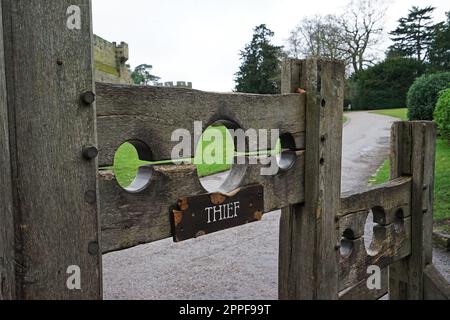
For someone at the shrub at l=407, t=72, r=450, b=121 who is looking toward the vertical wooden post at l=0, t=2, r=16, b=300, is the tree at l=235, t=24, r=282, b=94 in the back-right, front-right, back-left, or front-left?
back-right

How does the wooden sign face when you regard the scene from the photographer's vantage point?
facing the viewer and to the right of the viewer

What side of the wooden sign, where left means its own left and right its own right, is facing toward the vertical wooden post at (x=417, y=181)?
left

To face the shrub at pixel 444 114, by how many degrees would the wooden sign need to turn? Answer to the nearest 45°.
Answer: approximately 90° to its left

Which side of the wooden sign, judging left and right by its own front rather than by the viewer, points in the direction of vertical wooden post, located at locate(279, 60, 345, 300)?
left

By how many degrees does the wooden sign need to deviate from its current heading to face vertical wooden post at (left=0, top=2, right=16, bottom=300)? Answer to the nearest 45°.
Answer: approximately 90° to its right

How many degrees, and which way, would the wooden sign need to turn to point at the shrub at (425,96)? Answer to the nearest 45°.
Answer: approximately 90° to its left

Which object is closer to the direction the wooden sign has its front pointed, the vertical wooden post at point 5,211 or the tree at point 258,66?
the vertical wooden post

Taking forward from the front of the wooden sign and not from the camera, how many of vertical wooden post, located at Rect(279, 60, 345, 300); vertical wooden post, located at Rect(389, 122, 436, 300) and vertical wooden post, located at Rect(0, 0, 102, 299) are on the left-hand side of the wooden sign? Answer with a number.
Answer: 2

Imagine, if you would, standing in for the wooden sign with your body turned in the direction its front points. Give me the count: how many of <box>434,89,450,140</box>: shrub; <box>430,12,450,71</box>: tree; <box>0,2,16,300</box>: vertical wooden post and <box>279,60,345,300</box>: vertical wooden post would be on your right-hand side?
1

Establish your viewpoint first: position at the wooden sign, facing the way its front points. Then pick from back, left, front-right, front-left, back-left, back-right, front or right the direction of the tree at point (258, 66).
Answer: back-left

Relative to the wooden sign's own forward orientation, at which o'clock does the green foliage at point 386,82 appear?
The green foliage is roughly at 8 o'clock from the wooden sign.

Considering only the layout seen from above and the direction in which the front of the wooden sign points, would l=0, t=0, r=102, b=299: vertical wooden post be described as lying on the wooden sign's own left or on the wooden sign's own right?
on the wooden sign's own right
